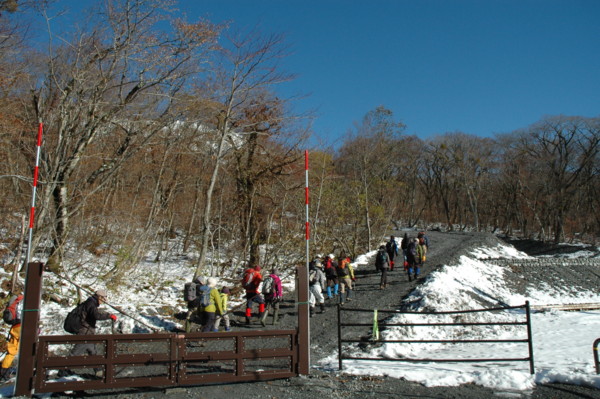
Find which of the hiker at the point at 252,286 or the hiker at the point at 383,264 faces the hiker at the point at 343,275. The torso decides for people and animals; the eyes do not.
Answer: the hiker at the point at 252,286

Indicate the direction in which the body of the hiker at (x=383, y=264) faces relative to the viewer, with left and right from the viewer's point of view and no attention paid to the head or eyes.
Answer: facing away from the viewer

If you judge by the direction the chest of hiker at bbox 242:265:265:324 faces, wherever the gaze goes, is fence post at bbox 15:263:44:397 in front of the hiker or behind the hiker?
behind

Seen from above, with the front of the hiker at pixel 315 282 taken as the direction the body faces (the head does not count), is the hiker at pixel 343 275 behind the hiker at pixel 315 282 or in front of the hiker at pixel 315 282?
in front

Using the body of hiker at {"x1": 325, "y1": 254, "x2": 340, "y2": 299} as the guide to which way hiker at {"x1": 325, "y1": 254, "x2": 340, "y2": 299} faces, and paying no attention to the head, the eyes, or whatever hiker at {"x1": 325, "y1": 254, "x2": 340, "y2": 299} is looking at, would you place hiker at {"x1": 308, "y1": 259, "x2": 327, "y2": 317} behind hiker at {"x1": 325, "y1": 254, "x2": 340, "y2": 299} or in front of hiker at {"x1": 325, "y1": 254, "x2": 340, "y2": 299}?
behind

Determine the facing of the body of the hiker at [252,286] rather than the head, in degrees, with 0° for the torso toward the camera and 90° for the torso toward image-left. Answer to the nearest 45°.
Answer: approximately 225°

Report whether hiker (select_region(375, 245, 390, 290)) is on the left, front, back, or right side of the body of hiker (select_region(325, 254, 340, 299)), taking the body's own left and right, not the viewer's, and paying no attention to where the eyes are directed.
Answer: front

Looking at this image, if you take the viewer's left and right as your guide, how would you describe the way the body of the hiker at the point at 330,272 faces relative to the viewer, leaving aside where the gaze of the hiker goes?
facing away from the viewer and to the right of the viewer

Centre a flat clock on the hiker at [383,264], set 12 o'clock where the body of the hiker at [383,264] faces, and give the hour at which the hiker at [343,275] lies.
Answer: the hiker at [343,275] is roughly at 7 o'clock from the hiker at [383,264].

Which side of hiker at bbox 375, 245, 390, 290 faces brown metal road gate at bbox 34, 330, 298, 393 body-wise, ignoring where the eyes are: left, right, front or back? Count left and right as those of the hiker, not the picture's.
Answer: back

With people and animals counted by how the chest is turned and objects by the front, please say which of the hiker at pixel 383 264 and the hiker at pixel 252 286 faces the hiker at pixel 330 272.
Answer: the hiker at pixel 252 286

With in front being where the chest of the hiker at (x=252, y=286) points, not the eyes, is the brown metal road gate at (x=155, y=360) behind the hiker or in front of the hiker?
behind
